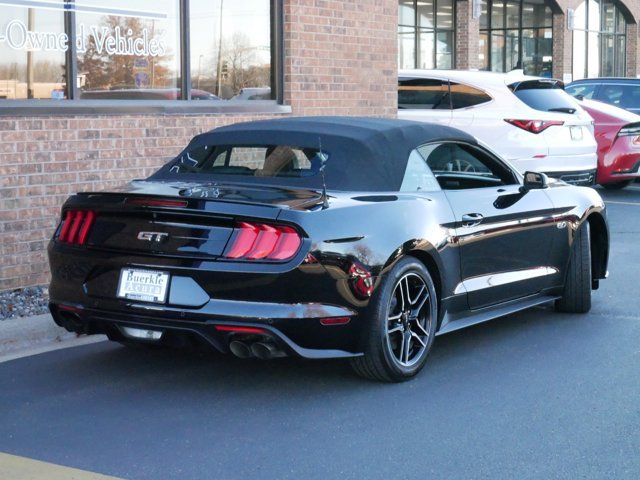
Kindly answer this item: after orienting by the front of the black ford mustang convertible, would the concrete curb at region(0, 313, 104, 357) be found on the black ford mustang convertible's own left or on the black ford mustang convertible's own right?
on the black ford mustang convertible's own left

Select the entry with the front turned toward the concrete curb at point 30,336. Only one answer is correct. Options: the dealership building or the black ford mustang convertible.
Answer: the dealership building

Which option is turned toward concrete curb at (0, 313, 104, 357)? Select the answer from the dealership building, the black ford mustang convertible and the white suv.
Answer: the dealership building

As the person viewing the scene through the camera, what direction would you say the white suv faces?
facing away from the viewer and to the left of the viewer

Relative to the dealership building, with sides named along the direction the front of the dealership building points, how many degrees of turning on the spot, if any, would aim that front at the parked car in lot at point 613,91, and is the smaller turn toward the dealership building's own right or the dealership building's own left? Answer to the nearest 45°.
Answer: approximately 135° to the dealership building's own left

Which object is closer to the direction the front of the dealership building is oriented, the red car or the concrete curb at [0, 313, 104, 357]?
the concrete curb
